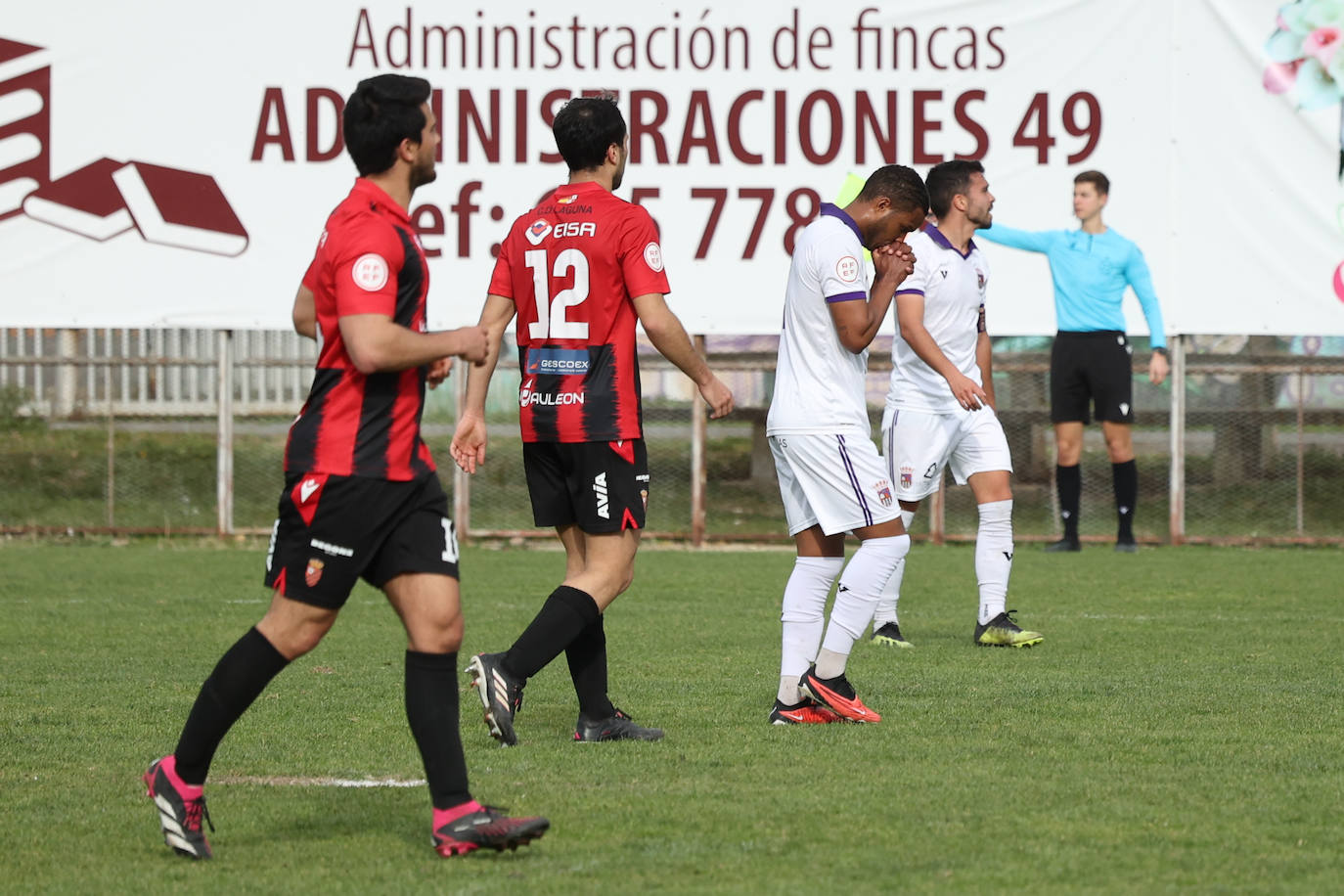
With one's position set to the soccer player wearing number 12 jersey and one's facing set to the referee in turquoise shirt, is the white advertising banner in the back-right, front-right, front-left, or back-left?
front-left

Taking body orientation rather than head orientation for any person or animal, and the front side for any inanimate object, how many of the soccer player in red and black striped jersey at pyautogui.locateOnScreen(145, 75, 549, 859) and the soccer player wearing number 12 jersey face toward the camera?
0

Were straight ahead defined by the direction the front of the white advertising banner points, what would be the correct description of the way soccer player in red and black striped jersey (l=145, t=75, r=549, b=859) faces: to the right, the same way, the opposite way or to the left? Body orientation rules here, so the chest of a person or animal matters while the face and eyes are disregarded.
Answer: to the left

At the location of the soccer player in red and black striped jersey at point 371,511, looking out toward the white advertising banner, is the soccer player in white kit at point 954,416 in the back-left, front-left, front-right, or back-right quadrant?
front-right

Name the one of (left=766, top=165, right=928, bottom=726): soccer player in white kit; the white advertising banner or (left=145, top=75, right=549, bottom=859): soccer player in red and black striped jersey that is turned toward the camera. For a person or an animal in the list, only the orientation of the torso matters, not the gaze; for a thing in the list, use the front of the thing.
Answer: the white advertising banner

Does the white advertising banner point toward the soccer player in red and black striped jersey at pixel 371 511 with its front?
yes

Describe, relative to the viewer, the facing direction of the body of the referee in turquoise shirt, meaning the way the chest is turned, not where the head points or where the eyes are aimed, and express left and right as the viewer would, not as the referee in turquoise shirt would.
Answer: facing the viewer

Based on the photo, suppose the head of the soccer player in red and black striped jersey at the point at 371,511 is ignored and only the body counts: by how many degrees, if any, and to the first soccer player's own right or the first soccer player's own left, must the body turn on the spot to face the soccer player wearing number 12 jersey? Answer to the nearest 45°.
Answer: approximately 45° to the first soccer player's own left

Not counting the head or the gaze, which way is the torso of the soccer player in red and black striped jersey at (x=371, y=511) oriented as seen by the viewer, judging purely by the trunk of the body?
to the viewer's right

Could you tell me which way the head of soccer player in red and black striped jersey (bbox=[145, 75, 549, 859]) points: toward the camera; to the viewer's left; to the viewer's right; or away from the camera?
to the viewer's right

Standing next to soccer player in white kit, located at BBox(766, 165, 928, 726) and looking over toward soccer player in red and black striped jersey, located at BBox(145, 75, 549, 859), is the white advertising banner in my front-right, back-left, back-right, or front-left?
back-right

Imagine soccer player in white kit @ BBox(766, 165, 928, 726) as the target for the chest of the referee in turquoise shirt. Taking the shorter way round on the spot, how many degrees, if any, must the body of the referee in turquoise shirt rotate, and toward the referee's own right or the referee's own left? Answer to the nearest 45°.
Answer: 0° — they already face them

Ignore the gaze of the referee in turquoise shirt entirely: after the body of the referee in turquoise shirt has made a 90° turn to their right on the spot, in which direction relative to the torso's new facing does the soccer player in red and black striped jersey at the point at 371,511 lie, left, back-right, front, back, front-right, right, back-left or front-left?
left
